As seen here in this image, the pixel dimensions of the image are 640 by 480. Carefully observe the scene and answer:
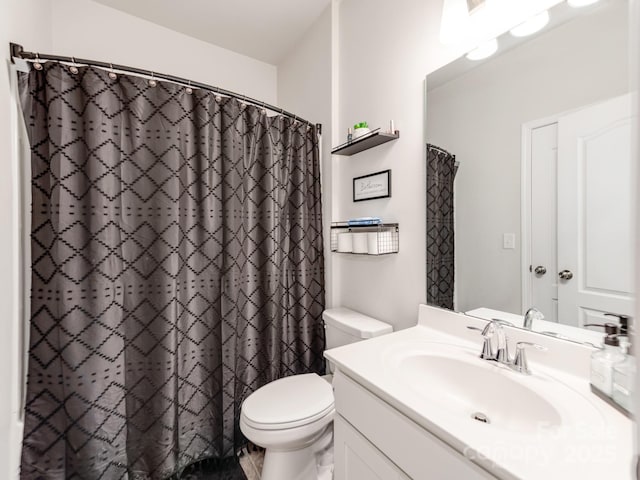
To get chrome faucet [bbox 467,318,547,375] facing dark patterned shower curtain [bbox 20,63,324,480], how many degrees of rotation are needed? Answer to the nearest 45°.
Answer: approximately 45° to its right

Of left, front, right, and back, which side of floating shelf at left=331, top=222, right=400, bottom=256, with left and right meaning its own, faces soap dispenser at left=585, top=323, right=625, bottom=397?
left

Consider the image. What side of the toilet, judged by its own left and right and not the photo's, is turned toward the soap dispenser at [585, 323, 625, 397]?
left

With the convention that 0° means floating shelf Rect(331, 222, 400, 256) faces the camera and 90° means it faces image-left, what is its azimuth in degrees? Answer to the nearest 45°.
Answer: approximately 45°

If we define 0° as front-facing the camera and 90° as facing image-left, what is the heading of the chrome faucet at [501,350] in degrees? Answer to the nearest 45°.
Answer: approximately 45°
